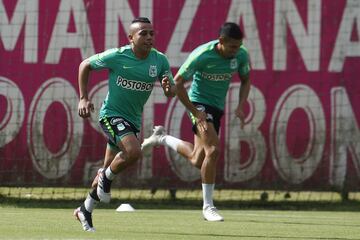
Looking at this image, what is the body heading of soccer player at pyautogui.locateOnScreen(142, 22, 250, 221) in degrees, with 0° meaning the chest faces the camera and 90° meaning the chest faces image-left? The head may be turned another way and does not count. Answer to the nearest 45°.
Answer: approximately 315°

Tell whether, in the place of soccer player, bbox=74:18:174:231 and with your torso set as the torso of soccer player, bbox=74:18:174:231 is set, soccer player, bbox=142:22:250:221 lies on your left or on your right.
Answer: on your left

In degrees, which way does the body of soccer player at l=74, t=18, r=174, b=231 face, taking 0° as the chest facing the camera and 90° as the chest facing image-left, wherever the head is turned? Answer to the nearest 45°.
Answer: approximately 315°

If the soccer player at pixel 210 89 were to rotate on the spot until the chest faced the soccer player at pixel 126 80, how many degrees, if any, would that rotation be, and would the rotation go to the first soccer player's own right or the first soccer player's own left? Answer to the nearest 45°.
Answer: approximately 90° to the first soccer player's own right
